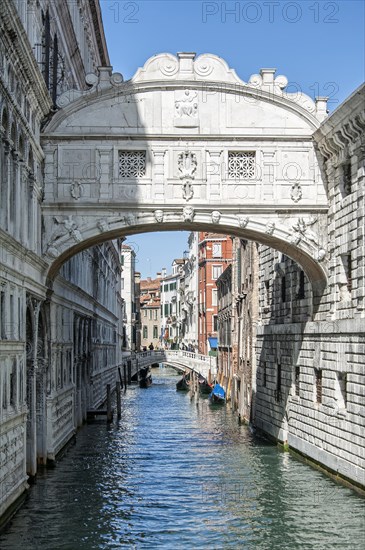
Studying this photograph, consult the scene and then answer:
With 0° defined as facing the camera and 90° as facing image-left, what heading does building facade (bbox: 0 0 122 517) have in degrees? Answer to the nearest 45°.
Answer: approximately 270°

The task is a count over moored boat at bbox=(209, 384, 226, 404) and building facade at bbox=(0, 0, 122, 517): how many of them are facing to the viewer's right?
1

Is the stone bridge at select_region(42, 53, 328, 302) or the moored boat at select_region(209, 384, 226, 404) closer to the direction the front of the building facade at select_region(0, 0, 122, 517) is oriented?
the stone bridge

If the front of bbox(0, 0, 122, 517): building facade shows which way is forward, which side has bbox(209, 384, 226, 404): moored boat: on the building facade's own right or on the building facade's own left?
on the building facade's own left

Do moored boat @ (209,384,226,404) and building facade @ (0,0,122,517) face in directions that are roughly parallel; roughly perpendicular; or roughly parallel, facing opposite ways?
roughly perpendicular
